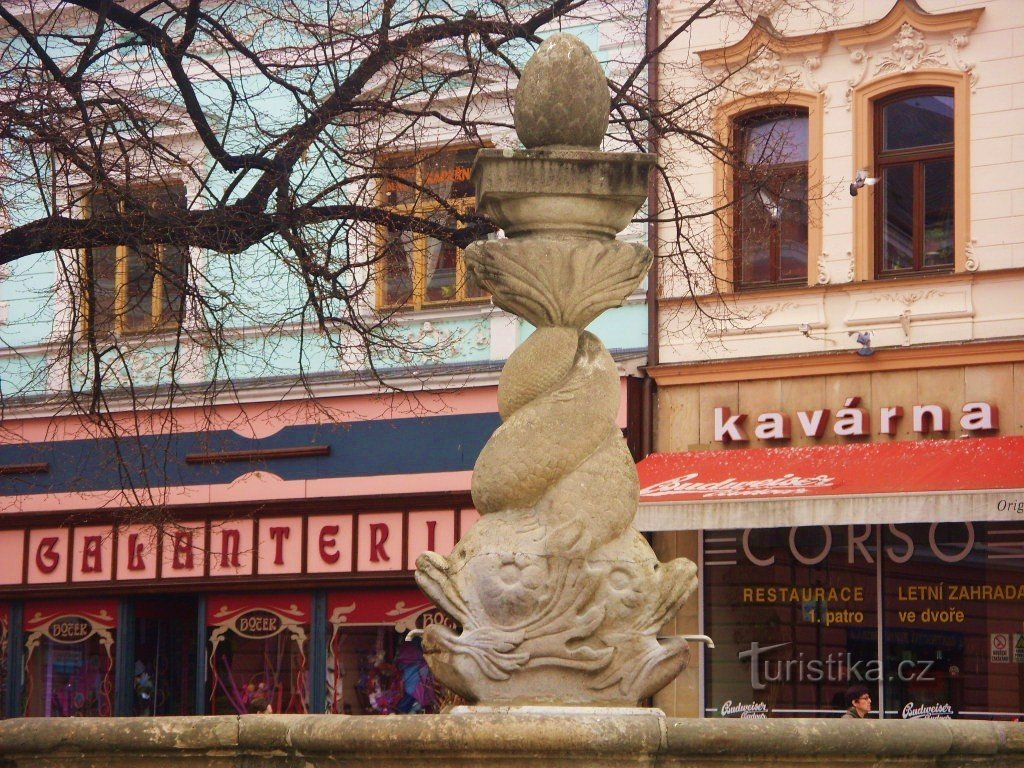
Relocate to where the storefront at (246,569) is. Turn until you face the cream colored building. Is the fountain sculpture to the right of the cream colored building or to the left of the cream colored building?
right

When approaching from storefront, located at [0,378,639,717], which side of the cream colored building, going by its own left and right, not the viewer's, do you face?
right

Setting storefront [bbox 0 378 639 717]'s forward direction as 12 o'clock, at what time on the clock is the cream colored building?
The cream colored building is roughly at 10 o'clock from the storefront.

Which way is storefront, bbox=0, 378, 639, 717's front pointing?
toward the camera

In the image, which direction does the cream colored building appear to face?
toward the camera

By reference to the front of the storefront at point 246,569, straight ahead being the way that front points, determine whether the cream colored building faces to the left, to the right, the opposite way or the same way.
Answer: the same way

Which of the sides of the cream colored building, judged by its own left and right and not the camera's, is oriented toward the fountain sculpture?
front

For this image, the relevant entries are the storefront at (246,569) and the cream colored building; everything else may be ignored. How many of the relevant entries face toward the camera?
2

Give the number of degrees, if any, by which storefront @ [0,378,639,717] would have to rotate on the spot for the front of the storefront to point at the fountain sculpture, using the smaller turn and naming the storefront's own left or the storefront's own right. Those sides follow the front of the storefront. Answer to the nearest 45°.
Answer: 0° — it already faces it

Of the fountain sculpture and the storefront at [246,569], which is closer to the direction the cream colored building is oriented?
the fountain sculpture

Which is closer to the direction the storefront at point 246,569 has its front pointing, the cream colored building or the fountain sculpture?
the fountain sculpture
